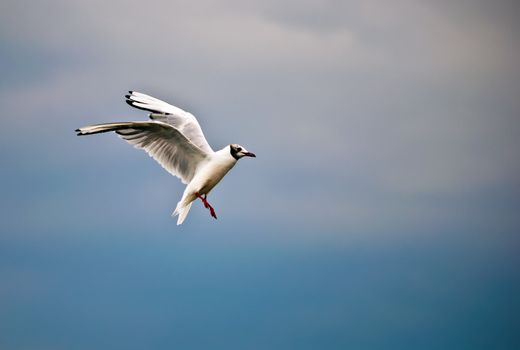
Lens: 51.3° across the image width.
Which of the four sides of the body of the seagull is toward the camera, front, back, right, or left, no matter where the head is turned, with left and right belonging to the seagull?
right
